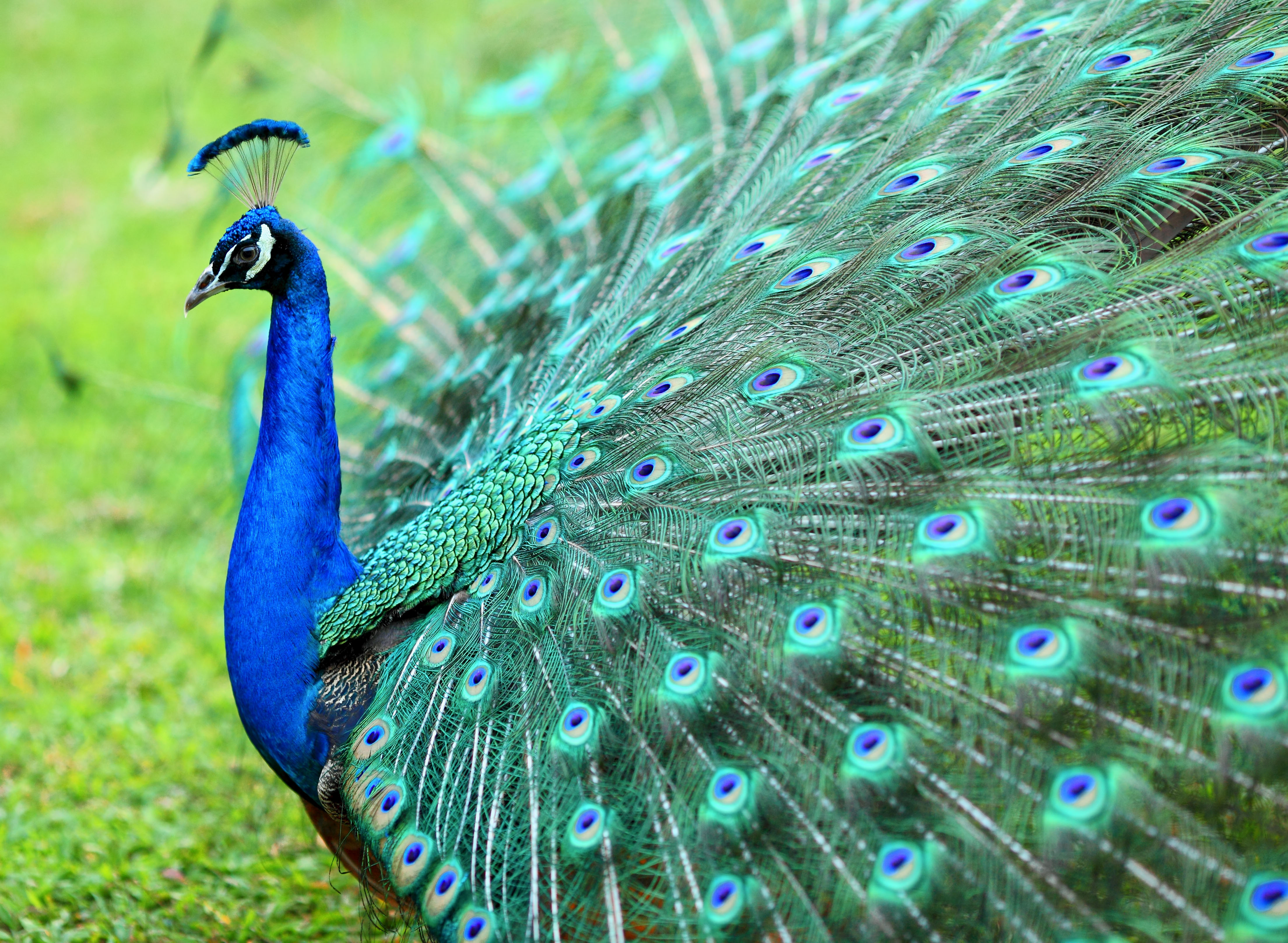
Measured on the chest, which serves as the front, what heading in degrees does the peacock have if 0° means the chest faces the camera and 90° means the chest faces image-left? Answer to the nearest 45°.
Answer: approximately 90°
